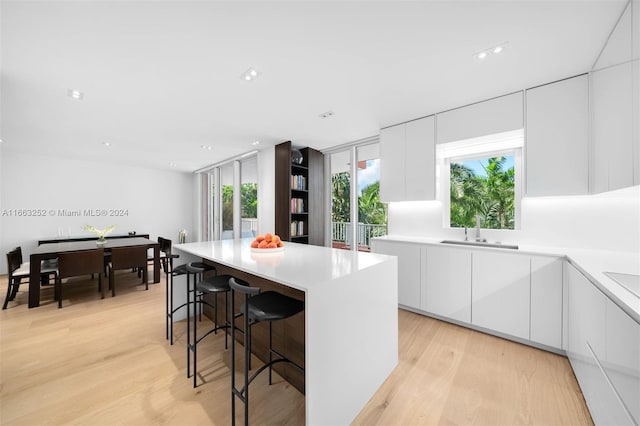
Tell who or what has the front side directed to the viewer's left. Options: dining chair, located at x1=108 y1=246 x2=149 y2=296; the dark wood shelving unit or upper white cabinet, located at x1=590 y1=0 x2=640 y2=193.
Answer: the upper white cabinet

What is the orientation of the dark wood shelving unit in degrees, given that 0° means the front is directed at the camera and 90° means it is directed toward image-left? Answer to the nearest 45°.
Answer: approximately 315°

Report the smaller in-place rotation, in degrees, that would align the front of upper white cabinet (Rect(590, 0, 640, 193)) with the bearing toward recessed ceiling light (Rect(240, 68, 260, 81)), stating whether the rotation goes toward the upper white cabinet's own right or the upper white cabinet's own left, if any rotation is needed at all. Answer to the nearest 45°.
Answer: approximately 45° to the upper white cabinet's own left

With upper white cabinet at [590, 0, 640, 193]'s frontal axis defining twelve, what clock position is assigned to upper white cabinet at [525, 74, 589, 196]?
upper white cabinet at [525, 74, 589, 196] is roughly at 2 o'clock from upper white cabinet at [590, 0, 640, 193].

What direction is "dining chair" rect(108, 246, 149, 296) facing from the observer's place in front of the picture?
facing away from the viewer

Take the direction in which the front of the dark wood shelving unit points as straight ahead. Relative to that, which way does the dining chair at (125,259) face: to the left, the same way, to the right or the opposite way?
the opposite way

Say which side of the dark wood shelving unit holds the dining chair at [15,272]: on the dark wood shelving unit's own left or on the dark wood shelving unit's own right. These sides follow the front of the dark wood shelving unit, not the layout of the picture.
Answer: on the dark wood shelving unit's own right

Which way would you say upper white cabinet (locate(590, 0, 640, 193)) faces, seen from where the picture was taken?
facing to the left of the viewer
